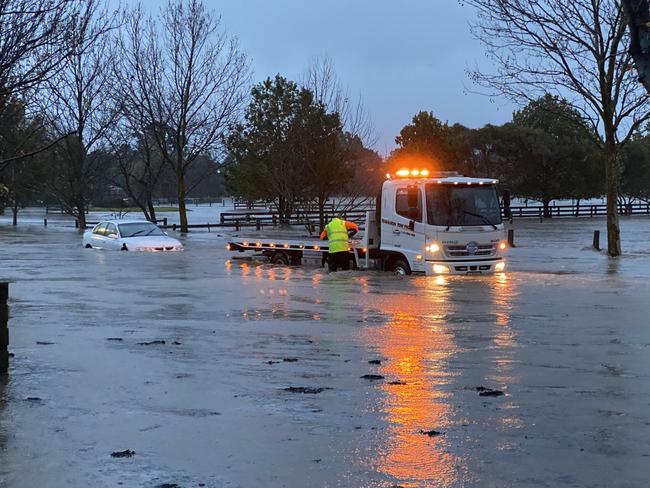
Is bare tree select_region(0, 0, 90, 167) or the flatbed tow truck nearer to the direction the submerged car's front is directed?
the flatbed tow truck

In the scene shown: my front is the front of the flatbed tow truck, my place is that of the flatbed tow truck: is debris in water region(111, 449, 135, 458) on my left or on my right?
on my right

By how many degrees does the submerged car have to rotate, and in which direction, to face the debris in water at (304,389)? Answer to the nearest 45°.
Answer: approximately 45° to its right

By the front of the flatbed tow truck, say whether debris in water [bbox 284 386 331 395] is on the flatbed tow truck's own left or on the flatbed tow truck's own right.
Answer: on the flatbed tow truck's own right

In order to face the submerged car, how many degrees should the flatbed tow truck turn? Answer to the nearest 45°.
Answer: approximately 180°
